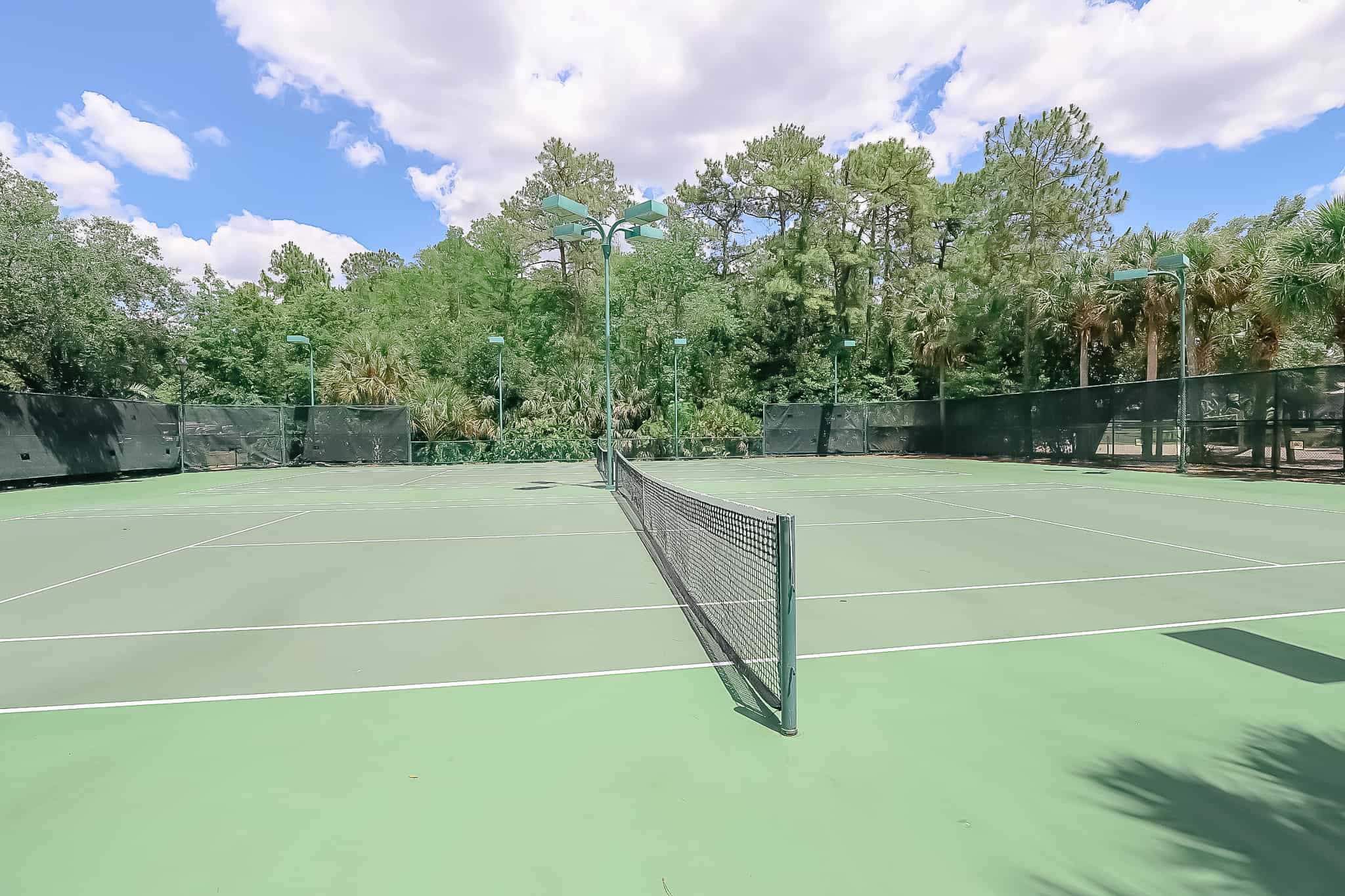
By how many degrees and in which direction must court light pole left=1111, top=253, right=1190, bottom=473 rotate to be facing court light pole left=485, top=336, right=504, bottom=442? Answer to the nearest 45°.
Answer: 0° — it already faces it

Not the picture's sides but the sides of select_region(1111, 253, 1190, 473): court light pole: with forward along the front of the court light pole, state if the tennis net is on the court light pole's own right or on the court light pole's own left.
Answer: on the court light pole's own left

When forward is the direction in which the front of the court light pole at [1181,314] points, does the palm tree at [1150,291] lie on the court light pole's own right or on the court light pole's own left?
on the court light pole's own right

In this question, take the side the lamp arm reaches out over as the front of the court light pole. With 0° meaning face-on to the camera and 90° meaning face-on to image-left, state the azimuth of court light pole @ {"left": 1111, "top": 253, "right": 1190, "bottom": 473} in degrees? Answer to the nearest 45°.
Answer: approximately 90°

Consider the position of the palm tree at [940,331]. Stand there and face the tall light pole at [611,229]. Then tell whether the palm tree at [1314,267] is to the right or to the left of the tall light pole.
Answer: left
